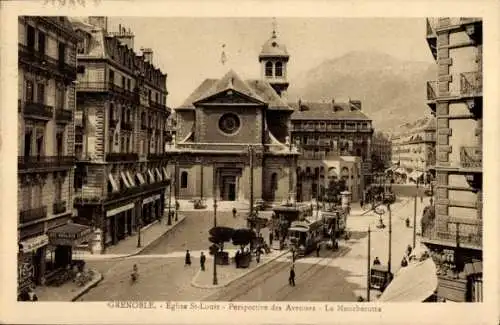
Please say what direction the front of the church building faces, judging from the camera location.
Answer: facing the viewer

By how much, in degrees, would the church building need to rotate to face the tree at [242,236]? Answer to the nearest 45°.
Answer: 0° — it already faces it

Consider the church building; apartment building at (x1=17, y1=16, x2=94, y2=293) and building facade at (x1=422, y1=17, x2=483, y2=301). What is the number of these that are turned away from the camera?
0

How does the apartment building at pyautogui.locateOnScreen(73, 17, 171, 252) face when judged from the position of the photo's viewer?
facing the viewer and to the right of the viewer

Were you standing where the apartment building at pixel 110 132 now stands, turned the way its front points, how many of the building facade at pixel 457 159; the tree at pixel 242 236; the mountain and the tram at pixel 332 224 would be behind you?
0

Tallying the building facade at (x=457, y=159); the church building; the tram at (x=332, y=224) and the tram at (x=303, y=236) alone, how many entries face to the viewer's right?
0

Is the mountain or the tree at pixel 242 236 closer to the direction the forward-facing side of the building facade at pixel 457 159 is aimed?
the tree

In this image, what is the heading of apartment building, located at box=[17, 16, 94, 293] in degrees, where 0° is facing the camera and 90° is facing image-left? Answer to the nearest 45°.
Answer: approximately 315°

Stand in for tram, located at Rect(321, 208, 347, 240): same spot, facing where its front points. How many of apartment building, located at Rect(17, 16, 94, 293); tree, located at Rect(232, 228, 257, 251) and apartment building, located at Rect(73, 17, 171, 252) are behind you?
0

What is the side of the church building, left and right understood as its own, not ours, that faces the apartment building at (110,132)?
front

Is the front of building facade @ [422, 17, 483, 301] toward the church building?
no

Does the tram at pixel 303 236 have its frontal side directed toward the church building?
no

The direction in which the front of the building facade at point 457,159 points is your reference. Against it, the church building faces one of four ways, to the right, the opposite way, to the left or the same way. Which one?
to the left

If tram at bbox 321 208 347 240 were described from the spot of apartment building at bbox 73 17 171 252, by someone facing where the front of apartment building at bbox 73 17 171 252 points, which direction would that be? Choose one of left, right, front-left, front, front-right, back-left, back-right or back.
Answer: front-left

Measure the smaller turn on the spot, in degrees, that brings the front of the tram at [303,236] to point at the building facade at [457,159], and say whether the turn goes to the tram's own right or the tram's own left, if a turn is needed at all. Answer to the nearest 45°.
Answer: approximately 90° to the tram's own left

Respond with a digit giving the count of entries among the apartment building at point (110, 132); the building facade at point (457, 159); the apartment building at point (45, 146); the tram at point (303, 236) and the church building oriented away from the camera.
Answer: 0

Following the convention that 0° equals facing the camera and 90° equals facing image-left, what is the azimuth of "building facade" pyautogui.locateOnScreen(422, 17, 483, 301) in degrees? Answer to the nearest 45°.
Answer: approximately 45°

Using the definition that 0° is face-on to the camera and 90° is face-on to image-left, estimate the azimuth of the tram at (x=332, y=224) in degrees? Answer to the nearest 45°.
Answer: approximately 45°
